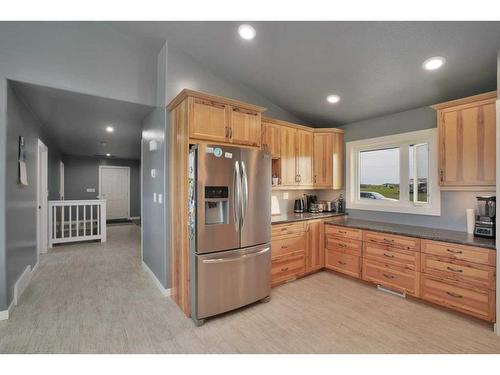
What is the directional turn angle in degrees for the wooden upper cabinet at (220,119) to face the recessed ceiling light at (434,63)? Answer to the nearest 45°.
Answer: approximately 45° to its left

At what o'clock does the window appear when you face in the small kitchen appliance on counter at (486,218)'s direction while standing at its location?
The window is roughly at 4 o'clock from the small kitchen appliance on counter.

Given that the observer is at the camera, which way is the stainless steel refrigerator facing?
facing the viewer and to the right of the viewer

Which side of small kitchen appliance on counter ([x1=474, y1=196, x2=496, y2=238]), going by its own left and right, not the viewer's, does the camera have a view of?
front

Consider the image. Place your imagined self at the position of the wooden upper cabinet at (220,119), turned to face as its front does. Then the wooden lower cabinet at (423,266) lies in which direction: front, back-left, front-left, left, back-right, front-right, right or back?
front-left

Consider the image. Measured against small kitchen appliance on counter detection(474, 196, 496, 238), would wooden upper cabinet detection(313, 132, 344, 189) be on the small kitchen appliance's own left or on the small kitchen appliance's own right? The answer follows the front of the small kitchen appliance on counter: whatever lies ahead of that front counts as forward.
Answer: on the small kitchen appliance's own right

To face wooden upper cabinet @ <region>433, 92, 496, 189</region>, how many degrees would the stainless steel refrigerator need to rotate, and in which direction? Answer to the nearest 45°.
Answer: approximately 45° to its left

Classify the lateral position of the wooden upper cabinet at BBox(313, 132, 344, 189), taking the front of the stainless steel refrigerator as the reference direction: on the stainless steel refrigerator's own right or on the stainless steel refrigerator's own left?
on the stainless steel refrigerator's own left

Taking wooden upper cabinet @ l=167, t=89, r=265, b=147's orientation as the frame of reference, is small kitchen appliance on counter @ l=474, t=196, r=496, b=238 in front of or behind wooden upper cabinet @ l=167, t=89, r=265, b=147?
in front

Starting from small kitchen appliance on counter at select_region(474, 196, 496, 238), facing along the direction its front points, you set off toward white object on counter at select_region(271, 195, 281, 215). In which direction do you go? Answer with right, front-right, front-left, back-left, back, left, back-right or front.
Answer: right

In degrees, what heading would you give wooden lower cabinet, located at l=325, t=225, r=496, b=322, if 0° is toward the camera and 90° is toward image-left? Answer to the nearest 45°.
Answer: approximately 45°
